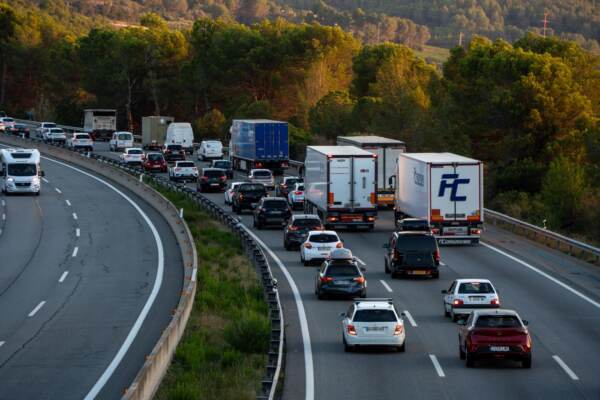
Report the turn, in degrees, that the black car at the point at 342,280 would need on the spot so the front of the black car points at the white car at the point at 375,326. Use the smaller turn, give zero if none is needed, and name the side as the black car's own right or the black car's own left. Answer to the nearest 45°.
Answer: approximately 180°

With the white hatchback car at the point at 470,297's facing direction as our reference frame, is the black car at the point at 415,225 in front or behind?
in front

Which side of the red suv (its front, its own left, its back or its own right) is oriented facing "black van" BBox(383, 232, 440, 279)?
front

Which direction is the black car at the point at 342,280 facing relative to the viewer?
away from the camera

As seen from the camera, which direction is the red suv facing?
away from the camera

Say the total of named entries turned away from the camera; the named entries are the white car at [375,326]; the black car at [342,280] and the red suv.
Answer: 3

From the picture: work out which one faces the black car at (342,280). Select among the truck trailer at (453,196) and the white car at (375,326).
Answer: the white car

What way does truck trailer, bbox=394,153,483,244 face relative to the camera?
away from the camera

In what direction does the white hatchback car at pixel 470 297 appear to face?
away from the camera

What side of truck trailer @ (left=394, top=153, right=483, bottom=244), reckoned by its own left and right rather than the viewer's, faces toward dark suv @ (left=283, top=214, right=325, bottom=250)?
left

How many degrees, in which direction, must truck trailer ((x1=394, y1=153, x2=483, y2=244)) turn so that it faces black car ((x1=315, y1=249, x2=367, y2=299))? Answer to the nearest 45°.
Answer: approximately 180°

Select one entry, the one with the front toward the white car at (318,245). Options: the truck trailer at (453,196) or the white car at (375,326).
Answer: the white car at (375,326)

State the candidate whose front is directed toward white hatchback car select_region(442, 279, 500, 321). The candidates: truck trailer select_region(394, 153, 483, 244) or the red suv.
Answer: the red suv

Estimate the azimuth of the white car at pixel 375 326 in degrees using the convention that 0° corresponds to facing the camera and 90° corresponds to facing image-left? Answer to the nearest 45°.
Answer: approximately 180°

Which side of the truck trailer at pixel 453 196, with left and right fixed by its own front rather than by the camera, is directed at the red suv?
back
